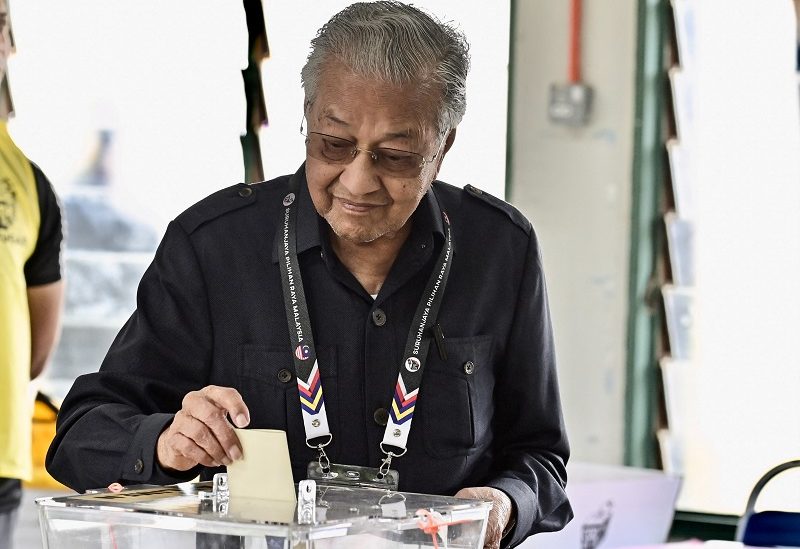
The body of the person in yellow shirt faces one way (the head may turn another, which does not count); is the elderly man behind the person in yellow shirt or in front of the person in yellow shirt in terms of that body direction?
in front

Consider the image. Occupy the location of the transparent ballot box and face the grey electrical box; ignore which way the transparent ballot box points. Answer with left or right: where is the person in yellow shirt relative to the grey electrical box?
left

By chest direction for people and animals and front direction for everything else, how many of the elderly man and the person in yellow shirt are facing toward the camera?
2

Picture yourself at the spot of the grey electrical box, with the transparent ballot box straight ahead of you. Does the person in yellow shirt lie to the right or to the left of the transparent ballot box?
right

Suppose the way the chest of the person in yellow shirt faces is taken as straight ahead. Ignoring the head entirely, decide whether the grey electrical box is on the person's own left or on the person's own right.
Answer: on the person's own left

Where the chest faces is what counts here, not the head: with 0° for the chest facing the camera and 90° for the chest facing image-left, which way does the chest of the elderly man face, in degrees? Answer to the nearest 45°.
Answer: approximately 0°

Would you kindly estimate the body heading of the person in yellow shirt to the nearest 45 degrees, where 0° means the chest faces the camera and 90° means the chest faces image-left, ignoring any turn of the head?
approximately 0°
